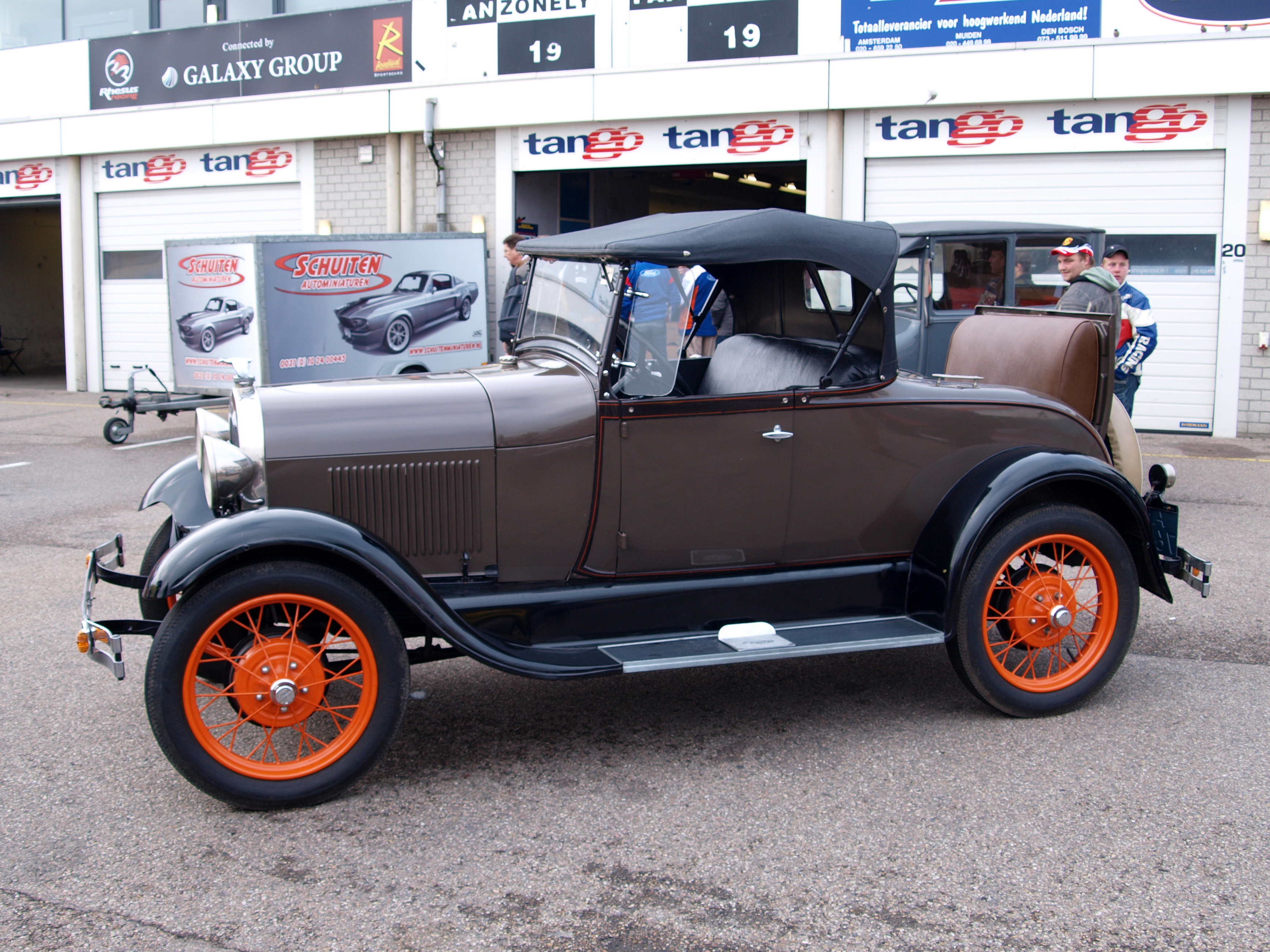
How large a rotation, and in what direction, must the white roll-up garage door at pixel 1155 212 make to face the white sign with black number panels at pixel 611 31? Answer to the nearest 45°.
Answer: approximately 90° to its right

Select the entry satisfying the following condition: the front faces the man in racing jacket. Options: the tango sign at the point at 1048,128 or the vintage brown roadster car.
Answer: the tango sign

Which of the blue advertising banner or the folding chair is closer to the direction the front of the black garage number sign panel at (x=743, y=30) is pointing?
the blue advertising banner

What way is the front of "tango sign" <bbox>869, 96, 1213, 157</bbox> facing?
toward the camera

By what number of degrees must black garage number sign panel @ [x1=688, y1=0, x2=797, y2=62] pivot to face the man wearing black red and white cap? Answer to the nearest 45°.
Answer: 0° — it already faces them

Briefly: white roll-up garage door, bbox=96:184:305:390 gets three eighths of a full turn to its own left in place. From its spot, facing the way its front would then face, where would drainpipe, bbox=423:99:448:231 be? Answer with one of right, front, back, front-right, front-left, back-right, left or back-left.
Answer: right

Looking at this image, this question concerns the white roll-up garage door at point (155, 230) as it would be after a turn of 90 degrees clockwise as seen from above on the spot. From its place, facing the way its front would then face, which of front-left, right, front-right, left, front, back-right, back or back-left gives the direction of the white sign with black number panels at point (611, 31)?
back-left

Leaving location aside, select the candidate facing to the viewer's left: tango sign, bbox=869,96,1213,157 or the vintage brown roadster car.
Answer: the vintage brown roadster car

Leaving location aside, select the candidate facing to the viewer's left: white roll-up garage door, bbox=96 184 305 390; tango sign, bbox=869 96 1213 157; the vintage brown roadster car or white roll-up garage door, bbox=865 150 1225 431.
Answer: the vintage brown roadster car

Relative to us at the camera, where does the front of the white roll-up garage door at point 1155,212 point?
facing the viewer

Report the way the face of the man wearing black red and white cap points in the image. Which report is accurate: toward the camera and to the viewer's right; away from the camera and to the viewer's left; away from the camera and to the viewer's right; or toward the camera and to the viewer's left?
toward the camera and to the viewer's left

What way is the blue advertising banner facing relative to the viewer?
toward the camera
